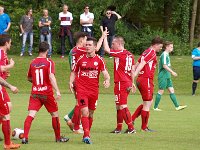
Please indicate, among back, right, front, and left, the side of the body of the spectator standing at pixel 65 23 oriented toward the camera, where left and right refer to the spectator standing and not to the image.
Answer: front

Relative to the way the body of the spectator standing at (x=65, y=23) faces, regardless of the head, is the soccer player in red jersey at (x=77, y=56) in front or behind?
in front

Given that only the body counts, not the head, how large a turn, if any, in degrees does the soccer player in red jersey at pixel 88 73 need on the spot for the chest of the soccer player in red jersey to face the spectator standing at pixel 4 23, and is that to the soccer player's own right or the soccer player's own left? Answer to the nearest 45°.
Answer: approximately 180°

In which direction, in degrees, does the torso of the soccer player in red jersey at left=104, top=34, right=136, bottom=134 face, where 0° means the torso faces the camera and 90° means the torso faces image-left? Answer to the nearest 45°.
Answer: approximately 135°

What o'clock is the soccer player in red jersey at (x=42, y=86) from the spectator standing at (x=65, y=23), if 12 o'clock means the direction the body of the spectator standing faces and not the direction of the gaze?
The soccer player in red jersey is roughly at 12 o'clock from the spectator standing.

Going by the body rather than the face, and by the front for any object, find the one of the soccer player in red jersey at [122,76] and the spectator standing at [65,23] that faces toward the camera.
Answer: the spectator standing

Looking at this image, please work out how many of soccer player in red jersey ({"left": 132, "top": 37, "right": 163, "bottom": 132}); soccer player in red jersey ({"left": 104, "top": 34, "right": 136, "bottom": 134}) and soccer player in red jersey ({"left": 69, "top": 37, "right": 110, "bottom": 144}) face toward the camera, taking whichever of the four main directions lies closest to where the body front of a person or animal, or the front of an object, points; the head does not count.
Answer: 1

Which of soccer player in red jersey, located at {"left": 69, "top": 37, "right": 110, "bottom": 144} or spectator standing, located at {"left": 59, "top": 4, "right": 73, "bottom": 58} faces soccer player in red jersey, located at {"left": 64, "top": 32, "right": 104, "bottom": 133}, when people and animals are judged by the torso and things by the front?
the spectator standing

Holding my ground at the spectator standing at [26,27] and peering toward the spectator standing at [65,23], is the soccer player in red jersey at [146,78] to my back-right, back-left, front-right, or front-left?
front-right

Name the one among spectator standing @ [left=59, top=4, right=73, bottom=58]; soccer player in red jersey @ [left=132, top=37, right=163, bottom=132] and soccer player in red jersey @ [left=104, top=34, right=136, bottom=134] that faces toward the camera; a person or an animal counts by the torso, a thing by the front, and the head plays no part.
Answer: the spectator standing
